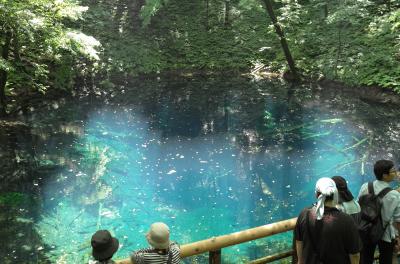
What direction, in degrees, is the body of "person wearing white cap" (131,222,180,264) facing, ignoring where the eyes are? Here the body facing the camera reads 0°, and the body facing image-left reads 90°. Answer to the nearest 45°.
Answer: approximately 180°

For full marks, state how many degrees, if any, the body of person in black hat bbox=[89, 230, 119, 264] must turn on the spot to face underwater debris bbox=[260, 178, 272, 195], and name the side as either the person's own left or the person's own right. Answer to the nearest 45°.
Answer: approximately 45° to the person's own right

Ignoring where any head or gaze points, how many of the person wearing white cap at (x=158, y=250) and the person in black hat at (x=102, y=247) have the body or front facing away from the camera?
2

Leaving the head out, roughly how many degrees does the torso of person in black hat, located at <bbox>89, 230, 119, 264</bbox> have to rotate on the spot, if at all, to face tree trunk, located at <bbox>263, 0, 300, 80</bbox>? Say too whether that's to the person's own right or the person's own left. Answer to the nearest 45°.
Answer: approximately 45° to the person's own right

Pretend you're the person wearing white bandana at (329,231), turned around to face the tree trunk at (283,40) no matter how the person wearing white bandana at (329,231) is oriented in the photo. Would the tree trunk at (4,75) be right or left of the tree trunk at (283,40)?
left

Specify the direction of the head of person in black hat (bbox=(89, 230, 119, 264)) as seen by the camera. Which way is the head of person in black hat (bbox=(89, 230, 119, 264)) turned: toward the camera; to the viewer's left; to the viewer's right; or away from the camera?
away from the camera

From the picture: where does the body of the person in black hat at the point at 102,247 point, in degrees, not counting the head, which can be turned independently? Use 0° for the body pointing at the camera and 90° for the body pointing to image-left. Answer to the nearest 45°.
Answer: approximately 180°

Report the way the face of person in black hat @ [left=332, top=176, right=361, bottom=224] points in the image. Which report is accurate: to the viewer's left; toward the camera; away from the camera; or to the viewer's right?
away from the camera

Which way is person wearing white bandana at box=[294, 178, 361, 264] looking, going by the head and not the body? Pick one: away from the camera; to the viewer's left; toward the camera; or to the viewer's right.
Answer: away from the camera

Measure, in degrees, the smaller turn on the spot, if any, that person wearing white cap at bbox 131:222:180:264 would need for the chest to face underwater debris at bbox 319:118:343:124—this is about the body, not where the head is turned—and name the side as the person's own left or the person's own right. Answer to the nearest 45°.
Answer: approximately 45° to the person's own right
